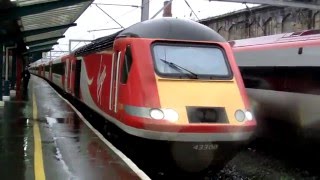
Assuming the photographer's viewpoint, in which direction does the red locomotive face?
facing the viewer and to the right of the viewer

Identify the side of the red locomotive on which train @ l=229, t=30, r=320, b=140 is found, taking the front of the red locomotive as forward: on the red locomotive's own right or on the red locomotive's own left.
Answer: on the red locomotive's own left
